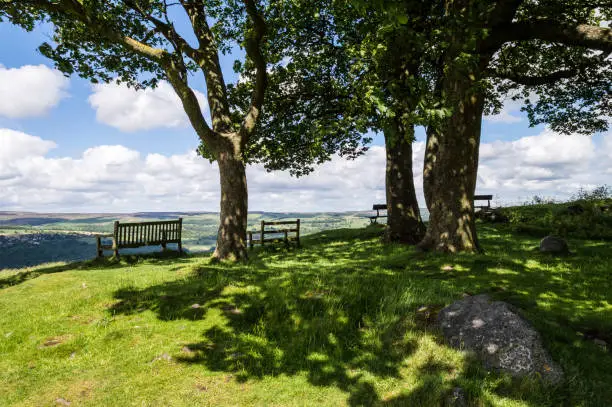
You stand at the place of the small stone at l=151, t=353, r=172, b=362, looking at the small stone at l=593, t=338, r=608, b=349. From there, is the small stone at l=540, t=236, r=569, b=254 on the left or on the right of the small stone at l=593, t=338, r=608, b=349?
left

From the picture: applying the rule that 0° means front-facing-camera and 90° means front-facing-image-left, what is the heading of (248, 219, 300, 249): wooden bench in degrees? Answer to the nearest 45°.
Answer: approximately 135°

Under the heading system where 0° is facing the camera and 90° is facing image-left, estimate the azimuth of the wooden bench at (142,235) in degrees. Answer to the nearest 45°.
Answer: approximately 135°

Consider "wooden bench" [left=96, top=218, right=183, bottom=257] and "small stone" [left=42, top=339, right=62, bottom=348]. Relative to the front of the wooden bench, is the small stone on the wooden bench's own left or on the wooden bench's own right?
on the wooden bench's own left

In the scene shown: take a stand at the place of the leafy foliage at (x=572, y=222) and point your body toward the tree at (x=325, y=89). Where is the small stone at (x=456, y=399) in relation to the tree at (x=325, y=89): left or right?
left

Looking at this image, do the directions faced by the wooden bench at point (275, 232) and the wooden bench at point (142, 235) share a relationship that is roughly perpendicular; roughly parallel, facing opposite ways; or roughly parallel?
roughly parallel

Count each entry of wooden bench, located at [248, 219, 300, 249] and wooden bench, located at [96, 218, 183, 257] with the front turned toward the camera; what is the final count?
0

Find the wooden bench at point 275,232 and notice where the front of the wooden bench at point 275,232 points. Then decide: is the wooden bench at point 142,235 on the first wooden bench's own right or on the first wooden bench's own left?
on the first wooden bench's own left
